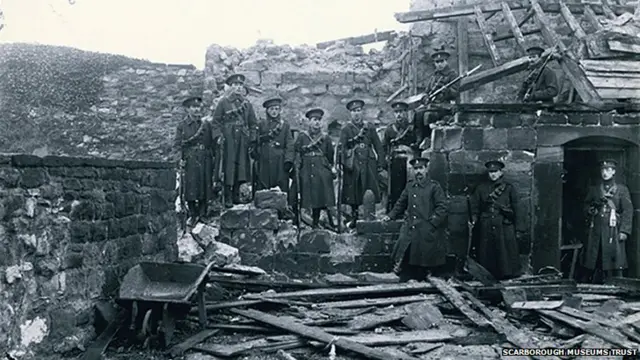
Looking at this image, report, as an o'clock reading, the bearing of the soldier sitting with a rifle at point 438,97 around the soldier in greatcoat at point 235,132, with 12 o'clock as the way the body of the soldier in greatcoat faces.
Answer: The soldier sitting with a rifle is roughly at 9 o'clock from the soldier in greatcoat.

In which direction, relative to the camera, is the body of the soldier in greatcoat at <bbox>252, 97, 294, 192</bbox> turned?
toward the camera

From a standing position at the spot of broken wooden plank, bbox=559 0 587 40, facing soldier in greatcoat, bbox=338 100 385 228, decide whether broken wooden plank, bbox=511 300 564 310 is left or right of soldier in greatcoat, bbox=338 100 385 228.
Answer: left

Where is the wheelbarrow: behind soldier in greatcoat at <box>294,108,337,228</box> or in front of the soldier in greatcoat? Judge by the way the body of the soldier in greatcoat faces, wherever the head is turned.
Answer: in front

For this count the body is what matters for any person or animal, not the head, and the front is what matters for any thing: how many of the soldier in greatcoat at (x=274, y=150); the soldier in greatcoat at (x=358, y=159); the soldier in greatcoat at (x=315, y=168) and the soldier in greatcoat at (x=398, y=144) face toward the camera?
4

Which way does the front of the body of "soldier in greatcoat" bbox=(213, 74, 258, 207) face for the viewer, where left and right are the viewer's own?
facing the viewer

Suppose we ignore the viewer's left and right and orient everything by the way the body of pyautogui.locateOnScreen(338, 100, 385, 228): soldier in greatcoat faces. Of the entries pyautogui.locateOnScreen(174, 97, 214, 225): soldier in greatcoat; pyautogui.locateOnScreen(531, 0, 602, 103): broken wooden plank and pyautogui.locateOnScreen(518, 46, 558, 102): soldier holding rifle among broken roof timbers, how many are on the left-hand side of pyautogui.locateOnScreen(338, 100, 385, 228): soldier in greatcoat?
2

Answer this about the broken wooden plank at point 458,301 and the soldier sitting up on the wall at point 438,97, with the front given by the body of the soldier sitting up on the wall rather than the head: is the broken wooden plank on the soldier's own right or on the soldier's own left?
on the soldier's own left

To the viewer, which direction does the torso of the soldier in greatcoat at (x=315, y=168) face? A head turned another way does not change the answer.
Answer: toward the camera

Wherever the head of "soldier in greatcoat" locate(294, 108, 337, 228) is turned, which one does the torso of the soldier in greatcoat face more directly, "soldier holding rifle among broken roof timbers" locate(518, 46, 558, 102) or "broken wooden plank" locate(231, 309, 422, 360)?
the broken wooden plank

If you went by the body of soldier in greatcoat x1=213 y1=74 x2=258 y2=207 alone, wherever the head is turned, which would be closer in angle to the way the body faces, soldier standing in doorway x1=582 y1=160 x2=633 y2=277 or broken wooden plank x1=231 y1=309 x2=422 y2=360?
the broken wooden plank

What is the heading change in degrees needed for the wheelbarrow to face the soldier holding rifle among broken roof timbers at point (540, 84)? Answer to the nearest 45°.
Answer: approximately 180°

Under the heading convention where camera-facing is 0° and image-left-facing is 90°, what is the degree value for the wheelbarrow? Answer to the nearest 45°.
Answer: approximately 45°
